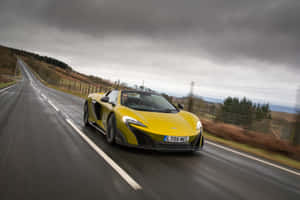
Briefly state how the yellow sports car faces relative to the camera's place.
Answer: facing the viewer and to the right of the viewer
